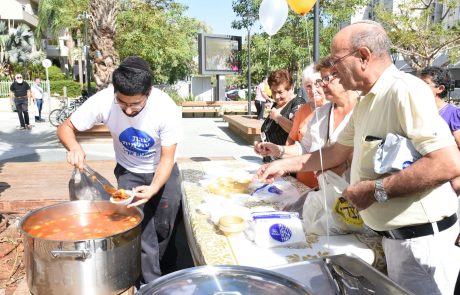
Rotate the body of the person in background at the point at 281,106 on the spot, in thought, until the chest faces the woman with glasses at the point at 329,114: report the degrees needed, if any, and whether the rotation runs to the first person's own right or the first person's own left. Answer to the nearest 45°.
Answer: approximately 45° to the first person's own left

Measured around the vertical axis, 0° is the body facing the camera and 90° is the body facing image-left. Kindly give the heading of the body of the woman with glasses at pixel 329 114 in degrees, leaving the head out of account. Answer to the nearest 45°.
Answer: approximately 45°

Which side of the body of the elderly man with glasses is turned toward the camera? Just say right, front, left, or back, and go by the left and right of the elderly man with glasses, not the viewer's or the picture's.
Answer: left

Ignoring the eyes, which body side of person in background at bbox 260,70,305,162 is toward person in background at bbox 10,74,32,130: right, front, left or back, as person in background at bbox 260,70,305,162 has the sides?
right

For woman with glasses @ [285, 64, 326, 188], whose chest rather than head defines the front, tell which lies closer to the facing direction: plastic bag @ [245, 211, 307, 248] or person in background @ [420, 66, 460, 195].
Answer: the plastic bag

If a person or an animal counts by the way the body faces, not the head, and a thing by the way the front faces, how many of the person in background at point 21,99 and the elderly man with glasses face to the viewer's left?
1

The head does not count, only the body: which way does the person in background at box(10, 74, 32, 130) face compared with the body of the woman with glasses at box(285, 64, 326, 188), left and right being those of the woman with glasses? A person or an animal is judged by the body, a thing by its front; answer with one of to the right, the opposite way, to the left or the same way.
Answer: to the left

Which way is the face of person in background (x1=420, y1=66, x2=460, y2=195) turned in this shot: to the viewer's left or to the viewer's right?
to the viewer's left

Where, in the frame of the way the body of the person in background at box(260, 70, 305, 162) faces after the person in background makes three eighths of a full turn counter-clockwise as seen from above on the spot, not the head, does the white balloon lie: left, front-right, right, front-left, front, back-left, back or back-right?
left
